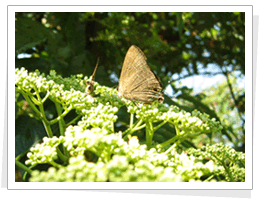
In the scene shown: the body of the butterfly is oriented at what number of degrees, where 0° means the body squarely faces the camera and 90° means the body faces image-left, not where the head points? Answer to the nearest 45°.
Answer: approximately 90°
